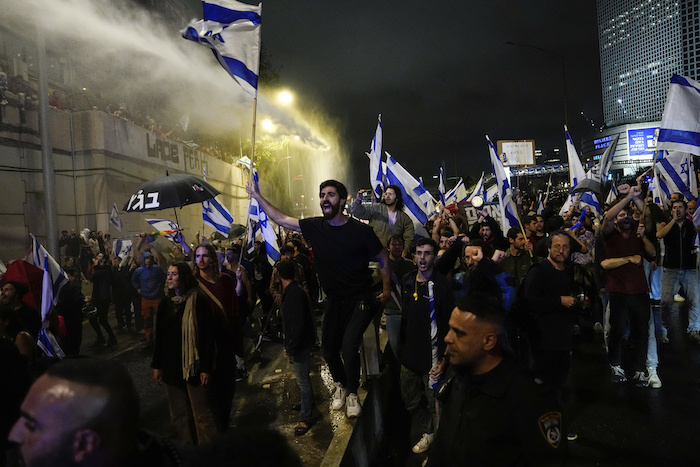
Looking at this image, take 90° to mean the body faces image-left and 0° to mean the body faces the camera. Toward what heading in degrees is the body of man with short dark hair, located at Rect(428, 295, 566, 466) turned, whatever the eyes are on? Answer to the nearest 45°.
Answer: approximately 45°

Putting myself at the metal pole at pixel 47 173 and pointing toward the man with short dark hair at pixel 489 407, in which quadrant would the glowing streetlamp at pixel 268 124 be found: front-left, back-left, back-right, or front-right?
back-left

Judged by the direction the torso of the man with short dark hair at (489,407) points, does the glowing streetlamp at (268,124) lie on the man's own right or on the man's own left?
on the man's own right

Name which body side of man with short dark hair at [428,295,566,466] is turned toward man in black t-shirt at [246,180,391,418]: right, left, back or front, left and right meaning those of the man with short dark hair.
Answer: right

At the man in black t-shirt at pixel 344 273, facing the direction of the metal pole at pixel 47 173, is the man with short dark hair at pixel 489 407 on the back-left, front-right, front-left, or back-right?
back-left
